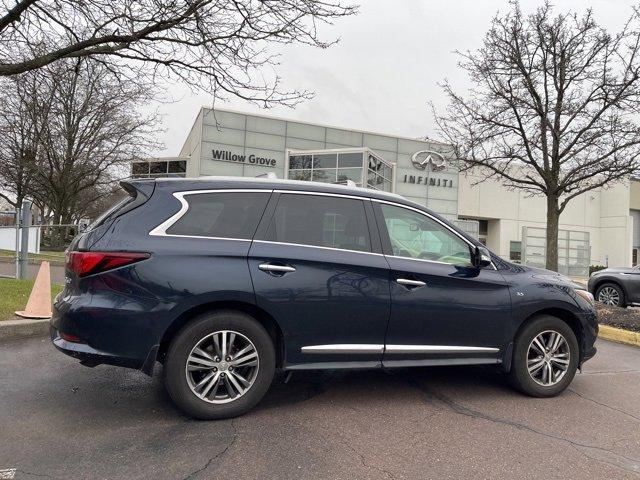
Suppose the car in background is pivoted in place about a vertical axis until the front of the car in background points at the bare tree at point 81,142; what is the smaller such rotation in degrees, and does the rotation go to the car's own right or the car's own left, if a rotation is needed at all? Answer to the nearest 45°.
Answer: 0° — it already faces it

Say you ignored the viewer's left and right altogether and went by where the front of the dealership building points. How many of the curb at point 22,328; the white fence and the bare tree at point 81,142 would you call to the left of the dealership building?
0

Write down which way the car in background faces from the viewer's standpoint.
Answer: facing to the left of the viewer

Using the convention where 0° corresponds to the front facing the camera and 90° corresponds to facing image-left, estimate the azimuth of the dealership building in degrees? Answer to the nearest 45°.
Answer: approximately 315°

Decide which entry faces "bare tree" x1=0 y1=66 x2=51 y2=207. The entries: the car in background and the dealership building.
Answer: the car in background

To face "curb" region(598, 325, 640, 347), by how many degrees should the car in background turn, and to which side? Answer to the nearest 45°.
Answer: approximately 90° to its left

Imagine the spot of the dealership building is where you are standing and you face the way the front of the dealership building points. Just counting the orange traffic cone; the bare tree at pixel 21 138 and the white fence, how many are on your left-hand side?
0

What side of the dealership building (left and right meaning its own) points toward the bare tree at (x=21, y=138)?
right

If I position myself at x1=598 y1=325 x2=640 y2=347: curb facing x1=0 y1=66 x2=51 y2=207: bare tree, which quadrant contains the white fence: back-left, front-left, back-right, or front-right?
front-left

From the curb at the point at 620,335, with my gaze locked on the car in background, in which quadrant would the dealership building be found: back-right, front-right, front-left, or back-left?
front-left

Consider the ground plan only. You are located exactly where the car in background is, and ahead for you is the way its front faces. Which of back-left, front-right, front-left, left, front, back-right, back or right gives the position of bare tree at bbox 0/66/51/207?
front

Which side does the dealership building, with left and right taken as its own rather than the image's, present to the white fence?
right
